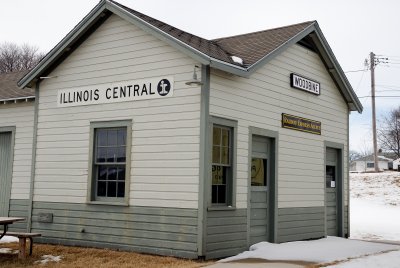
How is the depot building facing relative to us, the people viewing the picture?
facing the viewer and to the right of the viewer
